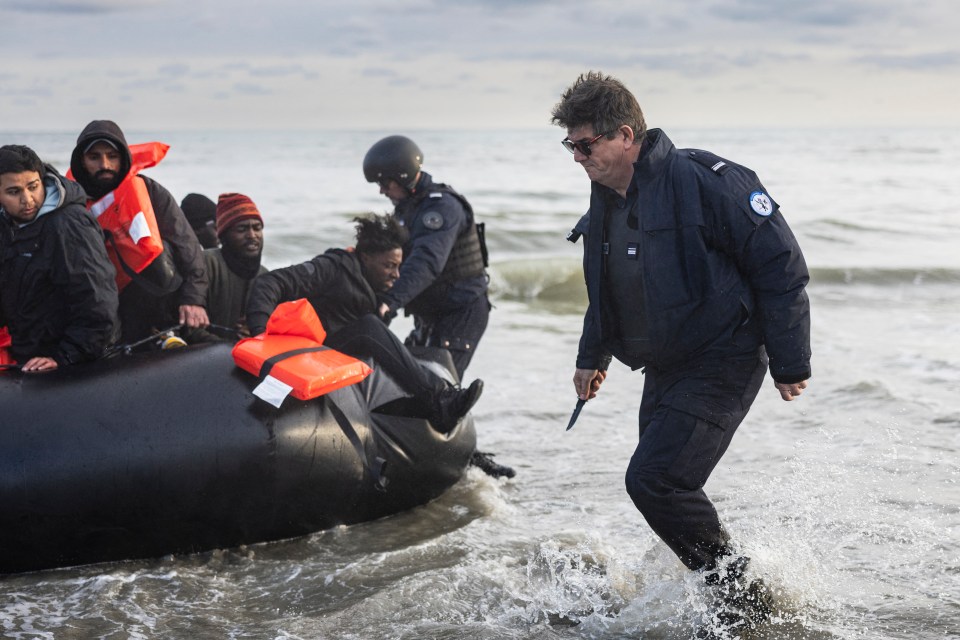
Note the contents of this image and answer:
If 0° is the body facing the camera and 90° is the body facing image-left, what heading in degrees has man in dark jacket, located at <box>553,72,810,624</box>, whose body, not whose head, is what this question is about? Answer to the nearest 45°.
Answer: approximately 45°

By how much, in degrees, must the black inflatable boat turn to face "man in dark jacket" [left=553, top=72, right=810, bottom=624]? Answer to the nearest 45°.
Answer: approximately 45° to its right

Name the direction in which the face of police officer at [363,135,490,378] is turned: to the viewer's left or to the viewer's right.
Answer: to the viewer's left

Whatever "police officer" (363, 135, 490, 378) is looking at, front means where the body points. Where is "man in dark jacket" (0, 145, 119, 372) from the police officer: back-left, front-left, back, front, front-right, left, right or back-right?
front-left

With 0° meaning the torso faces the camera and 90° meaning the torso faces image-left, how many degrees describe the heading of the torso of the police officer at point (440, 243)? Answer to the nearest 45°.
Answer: approximately 90°

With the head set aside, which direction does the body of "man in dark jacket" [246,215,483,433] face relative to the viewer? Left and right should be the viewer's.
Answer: facing to the right of the viewer

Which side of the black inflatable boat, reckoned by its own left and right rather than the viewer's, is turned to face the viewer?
right

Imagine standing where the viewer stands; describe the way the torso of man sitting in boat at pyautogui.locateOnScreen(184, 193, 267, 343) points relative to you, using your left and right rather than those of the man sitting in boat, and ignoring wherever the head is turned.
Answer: facing the viewer and to the right of the viewer

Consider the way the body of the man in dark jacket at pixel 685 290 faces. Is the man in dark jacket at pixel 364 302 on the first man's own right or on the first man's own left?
on the first man's own right
